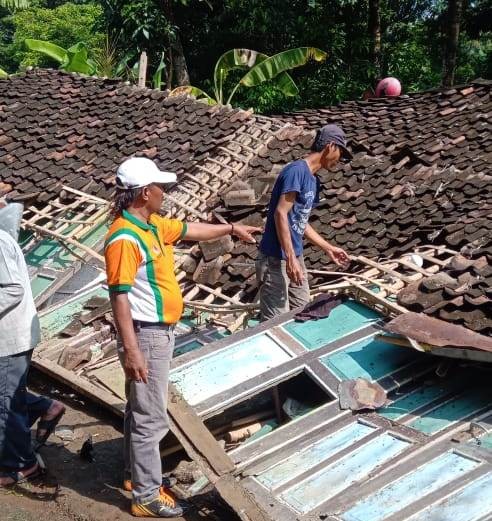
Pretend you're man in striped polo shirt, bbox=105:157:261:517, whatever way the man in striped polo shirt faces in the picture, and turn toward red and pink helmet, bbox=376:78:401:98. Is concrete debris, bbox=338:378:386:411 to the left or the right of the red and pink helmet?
right

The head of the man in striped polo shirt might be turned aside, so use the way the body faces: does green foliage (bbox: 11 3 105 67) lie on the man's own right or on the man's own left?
on the man's own left

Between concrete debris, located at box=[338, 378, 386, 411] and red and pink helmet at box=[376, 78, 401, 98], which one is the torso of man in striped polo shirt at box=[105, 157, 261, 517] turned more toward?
the concrete debris

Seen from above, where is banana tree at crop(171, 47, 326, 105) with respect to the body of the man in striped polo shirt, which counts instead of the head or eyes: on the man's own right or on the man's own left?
on the man's own left

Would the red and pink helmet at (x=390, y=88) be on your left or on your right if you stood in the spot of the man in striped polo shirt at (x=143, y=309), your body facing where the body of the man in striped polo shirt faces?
on your left

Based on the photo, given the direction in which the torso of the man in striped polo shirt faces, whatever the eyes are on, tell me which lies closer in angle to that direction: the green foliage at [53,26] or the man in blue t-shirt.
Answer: the man in blue t-shirt

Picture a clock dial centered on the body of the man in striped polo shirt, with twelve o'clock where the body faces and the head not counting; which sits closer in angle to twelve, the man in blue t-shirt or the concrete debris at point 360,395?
the concrete debris

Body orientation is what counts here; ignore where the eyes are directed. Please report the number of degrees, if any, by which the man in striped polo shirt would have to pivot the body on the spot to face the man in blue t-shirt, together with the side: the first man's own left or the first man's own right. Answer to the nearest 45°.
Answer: approximately 45° to the first man's own left

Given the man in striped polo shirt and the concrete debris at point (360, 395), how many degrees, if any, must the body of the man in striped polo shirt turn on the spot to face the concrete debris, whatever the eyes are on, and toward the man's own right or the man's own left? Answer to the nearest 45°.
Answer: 0° — they already face it

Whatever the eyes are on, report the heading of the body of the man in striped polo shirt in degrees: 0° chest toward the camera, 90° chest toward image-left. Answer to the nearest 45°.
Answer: approximately 270°

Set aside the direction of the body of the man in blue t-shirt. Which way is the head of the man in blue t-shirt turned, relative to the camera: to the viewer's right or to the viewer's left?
to the viewer's right

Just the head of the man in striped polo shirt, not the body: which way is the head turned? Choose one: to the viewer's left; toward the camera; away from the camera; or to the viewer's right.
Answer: to the viewer's right
